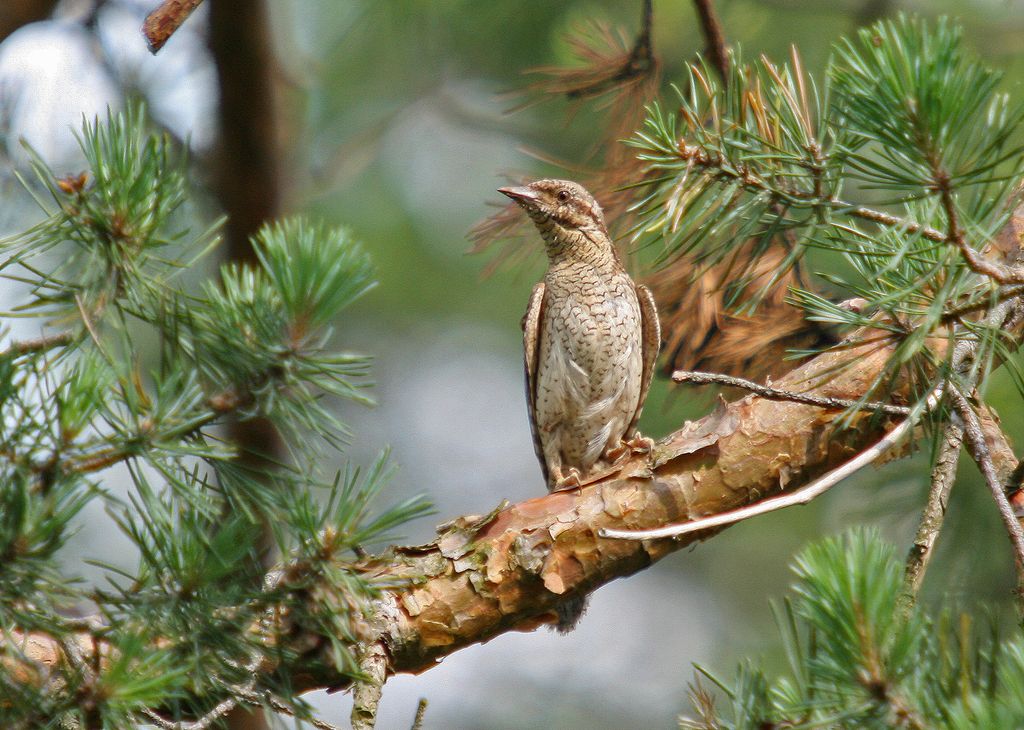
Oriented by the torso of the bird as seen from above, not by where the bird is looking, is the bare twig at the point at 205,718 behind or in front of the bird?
in front

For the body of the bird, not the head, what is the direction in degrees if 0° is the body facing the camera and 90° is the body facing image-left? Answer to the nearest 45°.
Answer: approximately 0°
